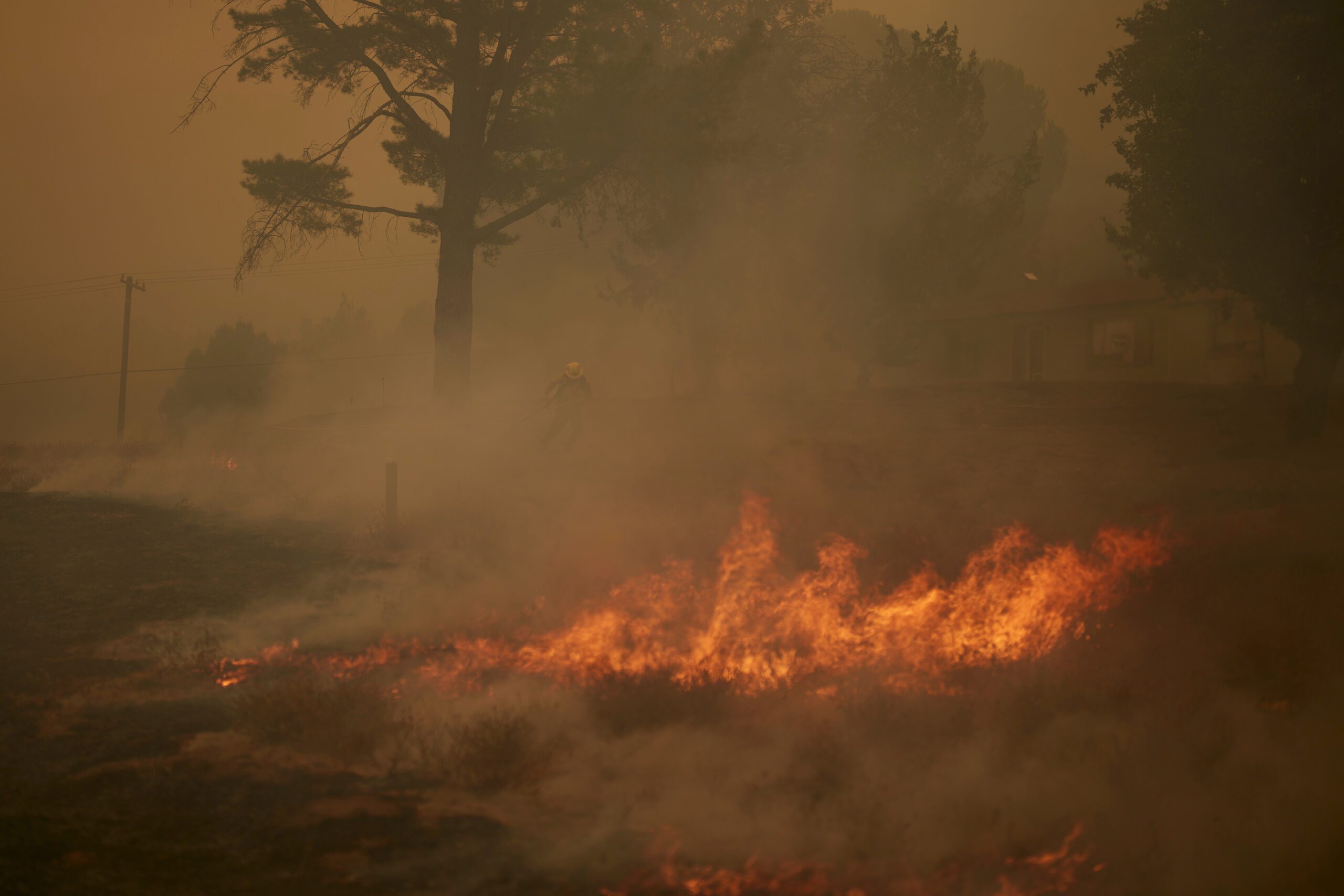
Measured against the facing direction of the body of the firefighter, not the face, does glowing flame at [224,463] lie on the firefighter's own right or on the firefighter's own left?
on the firefighter's own right

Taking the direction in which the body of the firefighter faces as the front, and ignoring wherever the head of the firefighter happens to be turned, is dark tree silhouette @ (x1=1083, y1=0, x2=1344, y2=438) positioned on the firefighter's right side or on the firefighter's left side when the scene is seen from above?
on the firefighter's left side

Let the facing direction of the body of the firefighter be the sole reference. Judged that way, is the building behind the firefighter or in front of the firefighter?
behind

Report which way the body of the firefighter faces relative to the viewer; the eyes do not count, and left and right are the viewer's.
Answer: facing the viewer and to the left of the viewer

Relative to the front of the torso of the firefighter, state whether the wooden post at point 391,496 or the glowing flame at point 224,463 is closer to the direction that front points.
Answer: the wooden post
